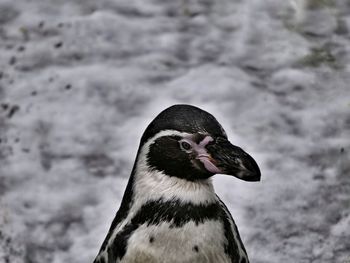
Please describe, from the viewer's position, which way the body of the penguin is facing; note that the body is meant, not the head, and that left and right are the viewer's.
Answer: facing the viewer and to the right of the viewer
